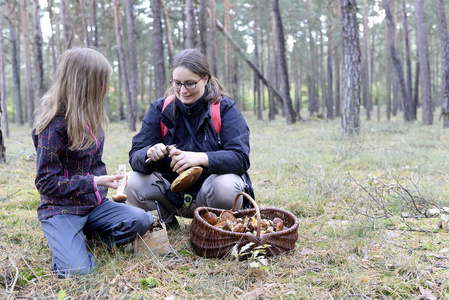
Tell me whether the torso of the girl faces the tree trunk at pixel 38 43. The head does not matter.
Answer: no

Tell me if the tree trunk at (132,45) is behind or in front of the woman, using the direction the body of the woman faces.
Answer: behind

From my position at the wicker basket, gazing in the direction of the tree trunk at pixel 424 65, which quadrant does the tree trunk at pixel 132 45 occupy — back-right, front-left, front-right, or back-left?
front-left

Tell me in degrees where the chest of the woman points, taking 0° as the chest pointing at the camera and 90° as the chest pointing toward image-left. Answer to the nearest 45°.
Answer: approximately 0°

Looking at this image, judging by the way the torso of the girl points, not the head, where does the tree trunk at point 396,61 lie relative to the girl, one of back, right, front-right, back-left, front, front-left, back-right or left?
left

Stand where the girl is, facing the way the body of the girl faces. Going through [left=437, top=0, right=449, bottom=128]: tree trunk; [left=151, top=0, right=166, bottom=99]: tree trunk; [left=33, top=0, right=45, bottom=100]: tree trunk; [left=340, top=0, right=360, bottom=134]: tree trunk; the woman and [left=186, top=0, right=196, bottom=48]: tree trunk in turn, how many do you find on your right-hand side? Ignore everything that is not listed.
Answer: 0

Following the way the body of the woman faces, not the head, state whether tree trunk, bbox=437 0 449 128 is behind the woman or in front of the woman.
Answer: behind

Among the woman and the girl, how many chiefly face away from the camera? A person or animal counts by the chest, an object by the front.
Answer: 0

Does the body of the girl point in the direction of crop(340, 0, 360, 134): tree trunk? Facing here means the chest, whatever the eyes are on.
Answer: no

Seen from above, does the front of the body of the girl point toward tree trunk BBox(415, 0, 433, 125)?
no

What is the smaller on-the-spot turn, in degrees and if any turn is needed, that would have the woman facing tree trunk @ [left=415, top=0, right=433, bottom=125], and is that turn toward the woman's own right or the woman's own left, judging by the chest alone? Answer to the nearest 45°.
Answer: approximately 135° to the woman's own left

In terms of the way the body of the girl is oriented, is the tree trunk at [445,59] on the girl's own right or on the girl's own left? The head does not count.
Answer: on the girl's own left

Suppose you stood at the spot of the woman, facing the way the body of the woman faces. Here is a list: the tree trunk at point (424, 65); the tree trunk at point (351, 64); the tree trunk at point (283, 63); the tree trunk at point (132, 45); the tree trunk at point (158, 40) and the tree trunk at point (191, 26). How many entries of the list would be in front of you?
0

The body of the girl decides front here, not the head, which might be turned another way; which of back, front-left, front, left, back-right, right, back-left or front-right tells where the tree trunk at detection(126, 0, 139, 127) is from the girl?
back-left

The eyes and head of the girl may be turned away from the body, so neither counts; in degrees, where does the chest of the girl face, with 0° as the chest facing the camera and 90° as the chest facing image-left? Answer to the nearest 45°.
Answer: approximately 315°
